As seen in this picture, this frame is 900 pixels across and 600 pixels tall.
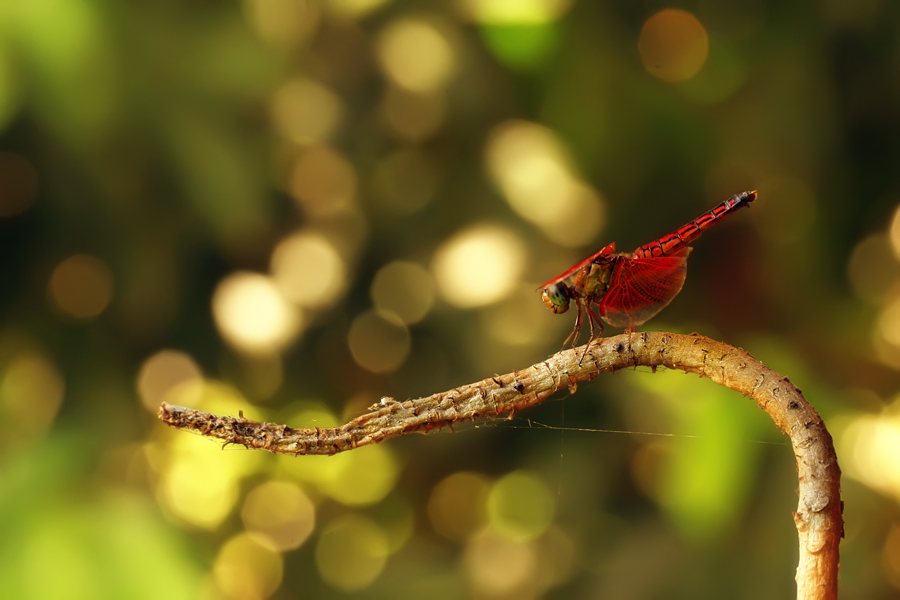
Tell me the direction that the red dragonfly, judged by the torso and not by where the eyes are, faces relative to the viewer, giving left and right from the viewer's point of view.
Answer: facing to the left of the viewer
